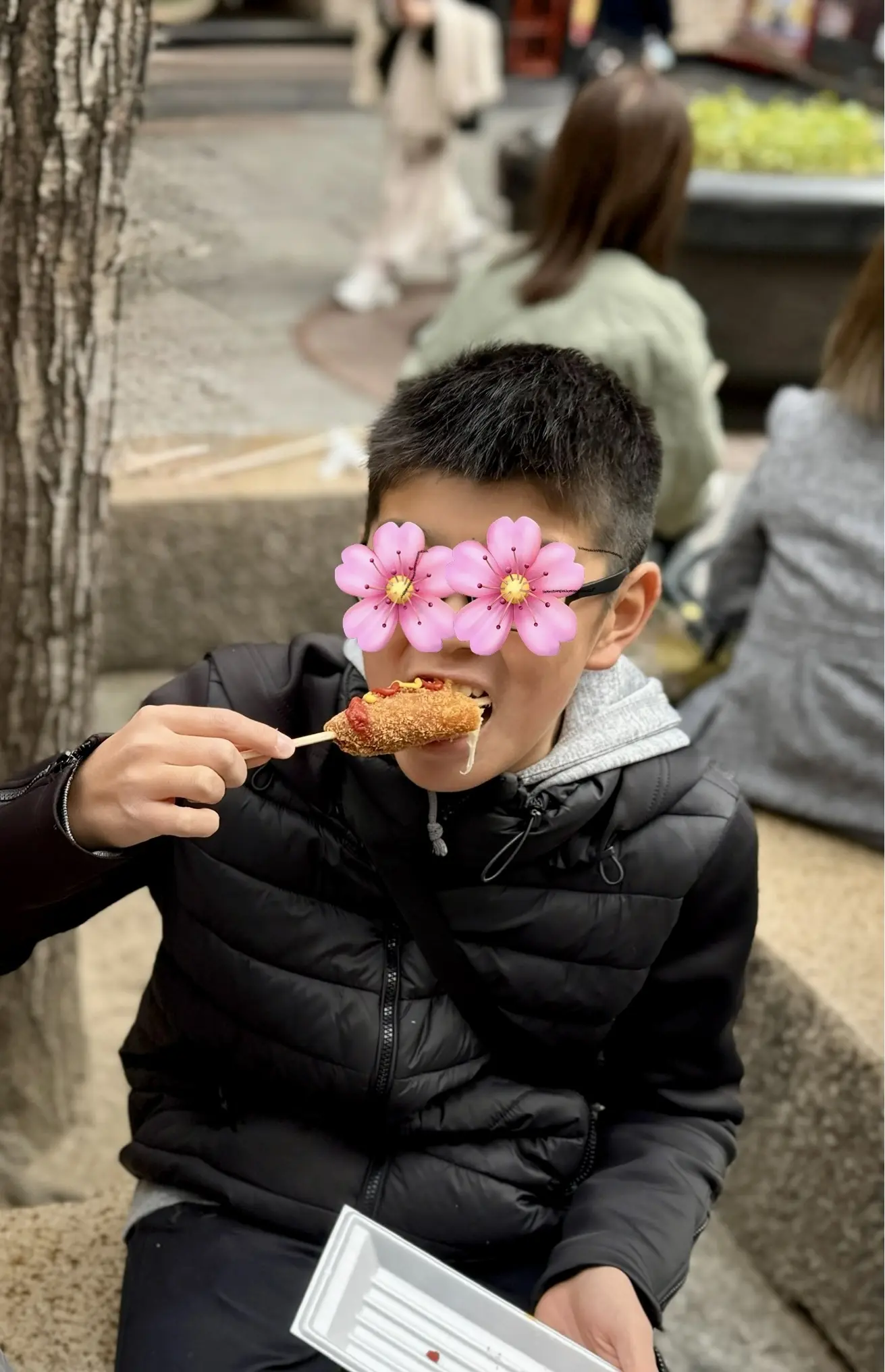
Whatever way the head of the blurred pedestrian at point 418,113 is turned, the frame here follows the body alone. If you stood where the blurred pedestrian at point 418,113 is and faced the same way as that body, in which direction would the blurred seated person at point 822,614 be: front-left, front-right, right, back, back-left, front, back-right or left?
front-left

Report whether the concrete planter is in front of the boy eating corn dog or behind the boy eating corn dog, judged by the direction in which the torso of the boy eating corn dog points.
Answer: behind

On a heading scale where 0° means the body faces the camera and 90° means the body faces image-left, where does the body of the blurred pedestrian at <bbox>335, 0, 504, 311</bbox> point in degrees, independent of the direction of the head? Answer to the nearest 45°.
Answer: approximately 45°

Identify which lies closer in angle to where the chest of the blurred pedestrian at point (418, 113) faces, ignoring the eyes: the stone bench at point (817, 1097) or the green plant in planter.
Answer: the stone bench

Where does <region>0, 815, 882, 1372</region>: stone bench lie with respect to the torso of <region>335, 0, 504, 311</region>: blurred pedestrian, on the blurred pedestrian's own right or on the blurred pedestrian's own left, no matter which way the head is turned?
on the blurred pedestrian's own left

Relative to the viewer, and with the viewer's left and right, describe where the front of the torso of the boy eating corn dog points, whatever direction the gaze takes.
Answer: facing the viewer and to the left of the viewer

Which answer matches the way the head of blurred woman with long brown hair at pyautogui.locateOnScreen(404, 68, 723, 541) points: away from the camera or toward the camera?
away from the camera

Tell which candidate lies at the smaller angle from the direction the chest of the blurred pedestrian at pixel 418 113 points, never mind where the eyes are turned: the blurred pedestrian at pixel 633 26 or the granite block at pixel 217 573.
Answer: the granite block

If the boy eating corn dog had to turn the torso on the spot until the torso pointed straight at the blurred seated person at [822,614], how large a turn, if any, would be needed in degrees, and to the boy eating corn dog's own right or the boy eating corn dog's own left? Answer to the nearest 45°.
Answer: approximately 180°

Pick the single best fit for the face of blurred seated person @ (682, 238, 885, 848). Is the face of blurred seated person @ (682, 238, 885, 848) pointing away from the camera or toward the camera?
away from the camera
